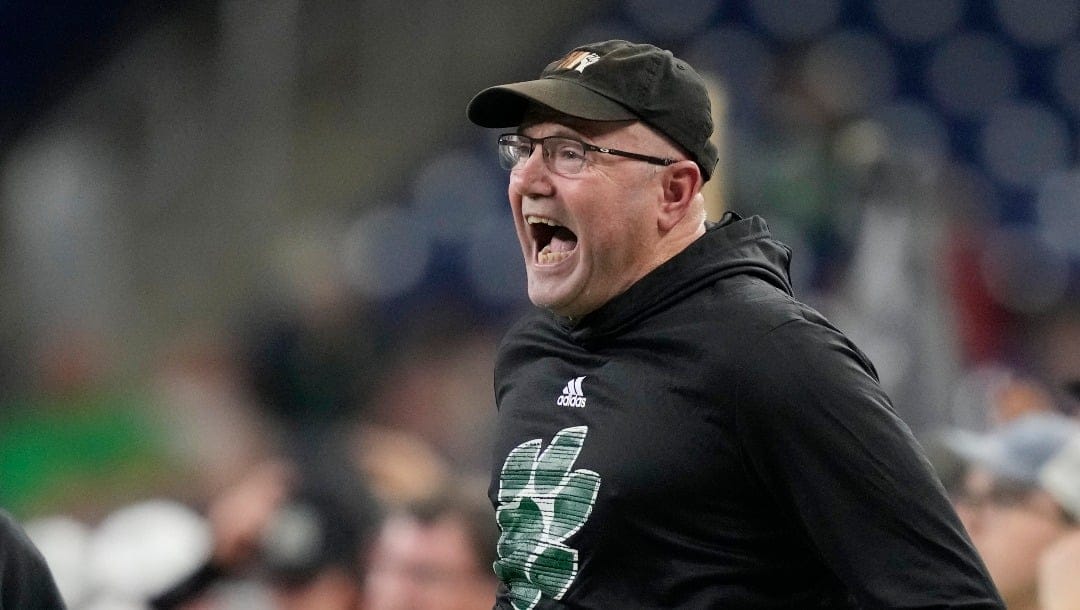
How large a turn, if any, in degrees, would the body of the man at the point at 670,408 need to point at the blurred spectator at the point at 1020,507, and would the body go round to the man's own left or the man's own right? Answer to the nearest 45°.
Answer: approximately 180°

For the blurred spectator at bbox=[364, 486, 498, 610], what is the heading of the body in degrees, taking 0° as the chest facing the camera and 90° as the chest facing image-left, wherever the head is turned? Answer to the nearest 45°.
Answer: approximately 45°

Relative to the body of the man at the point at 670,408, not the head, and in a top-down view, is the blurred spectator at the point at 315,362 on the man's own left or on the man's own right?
on the man's own right

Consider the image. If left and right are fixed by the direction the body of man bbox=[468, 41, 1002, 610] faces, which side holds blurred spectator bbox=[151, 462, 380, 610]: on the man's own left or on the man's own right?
on the man's own right

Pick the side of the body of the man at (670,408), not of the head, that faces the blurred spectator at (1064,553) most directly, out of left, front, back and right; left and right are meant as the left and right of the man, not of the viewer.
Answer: back

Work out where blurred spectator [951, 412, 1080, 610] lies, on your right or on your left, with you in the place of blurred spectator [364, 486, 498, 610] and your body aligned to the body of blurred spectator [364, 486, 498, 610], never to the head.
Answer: on your left

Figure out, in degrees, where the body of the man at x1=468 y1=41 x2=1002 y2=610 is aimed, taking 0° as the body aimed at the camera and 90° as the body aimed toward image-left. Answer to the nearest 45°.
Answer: approximately 45°
